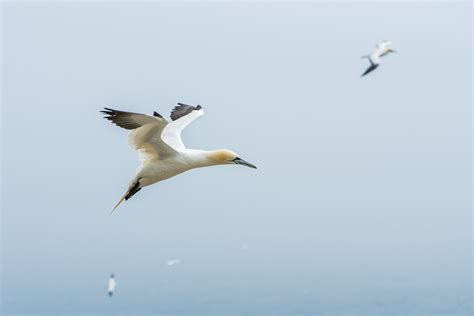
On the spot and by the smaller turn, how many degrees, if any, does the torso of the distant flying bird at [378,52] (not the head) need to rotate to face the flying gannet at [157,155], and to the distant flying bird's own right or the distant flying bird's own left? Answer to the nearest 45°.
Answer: approximately 90° to the distant flying bird's own right

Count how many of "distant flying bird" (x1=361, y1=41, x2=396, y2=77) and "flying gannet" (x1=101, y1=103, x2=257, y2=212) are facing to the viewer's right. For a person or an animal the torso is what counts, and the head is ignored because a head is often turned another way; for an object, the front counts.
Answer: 2

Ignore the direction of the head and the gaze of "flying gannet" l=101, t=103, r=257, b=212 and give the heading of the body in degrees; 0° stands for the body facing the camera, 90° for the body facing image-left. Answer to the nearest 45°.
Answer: approximately 270°

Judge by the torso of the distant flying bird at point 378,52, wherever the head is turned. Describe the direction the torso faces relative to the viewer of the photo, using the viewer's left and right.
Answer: facing to the right of the viewer

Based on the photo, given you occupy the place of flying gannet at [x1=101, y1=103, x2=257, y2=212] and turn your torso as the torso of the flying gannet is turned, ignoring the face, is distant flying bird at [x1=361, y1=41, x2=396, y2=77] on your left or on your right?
on your left
